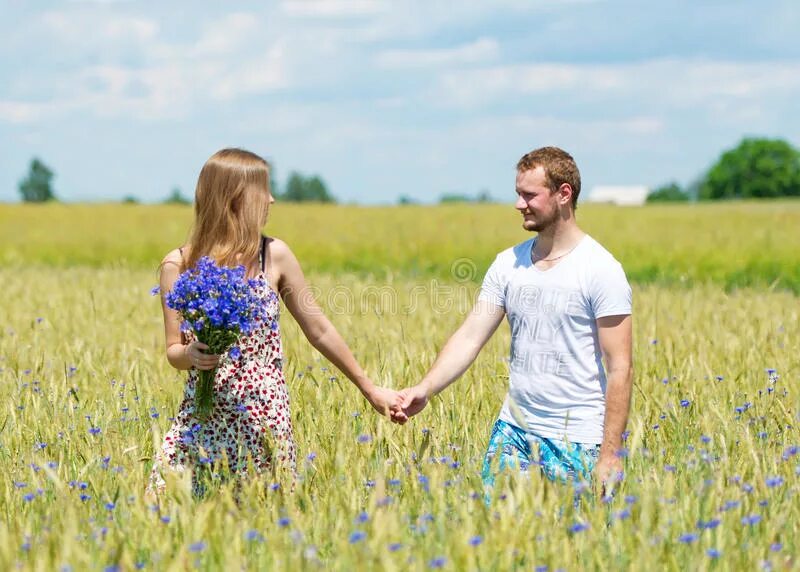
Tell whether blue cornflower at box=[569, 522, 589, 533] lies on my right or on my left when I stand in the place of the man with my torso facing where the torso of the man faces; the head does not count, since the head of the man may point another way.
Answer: on my left

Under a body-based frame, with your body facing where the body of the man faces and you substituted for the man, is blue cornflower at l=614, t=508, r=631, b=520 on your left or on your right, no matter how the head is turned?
on your left

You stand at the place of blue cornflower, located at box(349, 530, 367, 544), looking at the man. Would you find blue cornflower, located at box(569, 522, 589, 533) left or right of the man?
right

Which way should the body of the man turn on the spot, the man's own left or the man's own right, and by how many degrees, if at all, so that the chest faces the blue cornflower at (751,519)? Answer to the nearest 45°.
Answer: approximately 90° to the man's own left

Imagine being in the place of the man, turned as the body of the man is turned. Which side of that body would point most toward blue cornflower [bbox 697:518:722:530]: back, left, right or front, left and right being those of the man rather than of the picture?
left

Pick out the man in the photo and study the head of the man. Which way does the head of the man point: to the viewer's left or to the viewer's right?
to the viewer's left

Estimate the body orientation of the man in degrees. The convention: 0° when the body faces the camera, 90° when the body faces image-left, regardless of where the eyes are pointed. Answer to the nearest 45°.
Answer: approximately 45°
